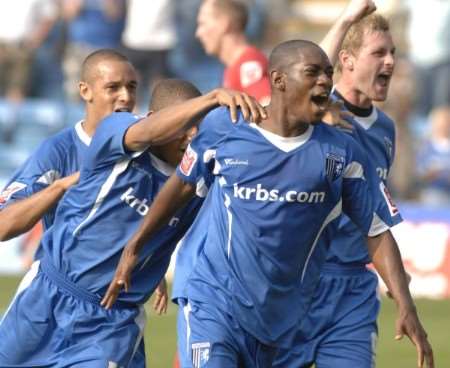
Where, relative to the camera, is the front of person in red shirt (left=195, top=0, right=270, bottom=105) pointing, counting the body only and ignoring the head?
to the viewer's left

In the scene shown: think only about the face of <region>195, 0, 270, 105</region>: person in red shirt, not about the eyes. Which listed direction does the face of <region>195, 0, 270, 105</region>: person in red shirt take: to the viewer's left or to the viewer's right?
to the viewer's left

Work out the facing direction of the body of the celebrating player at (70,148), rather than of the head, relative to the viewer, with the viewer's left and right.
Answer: facing the viewer and to the right of the viewer

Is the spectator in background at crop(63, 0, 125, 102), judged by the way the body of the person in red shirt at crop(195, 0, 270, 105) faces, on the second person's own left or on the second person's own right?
on the second person's own right

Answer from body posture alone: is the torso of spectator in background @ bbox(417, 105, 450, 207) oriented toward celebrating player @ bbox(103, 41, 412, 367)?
yes

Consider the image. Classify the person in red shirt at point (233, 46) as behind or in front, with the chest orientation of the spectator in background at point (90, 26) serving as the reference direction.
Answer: in front

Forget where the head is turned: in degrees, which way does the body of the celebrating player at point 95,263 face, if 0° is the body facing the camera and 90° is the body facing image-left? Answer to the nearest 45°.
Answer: approximately 315°

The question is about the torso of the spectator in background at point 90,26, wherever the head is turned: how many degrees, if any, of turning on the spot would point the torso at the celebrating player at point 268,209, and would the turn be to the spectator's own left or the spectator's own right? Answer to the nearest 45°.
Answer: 0° — they already face them

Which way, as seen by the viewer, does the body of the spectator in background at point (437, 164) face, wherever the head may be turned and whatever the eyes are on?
toward the camera

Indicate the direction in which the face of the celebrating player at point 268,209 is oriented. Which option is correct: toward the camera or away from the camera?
toward the camera

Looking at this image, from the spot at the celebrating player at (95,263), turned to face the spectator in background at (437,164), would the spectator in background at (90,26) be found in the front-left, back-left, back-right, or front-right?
front-left
